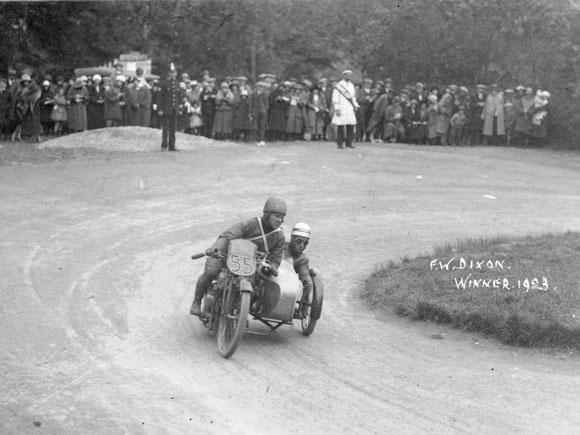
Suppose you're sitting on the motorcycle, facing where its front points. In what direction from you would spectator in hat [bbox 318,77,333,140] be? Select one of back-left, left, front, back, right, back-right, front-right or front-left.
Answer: back

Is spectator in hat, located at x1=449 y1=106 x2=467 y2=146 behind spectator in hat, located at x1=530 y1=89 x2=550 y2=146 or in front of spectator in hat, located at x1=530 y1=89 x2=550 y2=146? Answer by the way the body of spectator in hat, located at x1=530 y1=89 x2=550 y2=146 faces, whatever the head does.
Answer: in front

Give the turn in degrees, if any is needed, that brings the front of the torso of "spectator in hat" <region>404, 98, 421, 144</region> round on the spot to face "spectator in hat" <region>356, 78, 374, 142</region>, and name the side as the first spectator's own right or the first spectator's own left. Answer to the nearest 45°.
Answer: approximately 90° to the first spectator's own right

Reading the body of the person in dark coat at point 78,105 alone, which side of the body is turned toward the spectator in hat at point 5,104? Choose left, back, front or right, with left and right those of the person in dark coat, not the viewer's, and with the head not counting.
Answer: right

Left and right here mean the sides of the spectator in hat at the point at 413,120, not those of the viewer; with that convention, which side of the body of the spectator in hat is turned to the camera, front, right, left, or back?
front

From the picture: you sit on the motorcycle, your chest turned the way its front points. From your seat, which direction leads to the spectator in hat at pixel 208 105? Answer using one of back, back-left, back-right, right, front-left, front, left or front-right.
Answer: back

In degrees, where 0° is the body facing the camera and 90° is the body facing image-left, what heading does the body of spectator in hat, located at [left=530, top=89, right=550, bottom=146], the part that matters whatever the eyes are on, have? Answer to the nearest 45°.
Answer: approximately 45°

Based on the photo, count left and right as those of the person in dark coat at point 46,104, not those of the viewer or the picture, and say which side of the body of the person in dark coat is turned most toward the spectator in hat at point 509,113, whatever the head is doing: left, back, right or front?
left

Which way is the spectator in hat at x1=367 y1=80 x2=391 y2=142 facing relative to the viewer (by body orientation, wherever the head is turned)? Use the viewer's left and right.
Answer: facing the viewer and to the left of the viewer

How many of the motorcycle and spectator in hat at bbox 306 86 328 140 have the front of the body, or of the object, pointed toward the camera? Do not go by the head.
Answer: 2

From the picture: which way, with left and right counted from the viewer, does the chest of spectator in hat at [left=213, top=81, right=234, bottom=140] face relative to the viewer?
facing the viewer

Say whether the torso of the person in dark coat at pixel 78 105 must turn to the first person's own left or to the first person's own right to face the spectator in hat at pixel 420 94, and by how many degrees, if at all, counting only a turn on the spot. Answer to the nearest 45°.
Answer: approximately 90° to the first person's own left

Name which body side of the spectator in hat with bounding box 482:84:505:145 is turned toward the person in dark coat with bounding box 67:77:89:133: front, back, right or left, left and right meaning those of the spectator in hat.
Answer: right

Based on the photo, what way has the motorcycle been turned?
toward the camera
